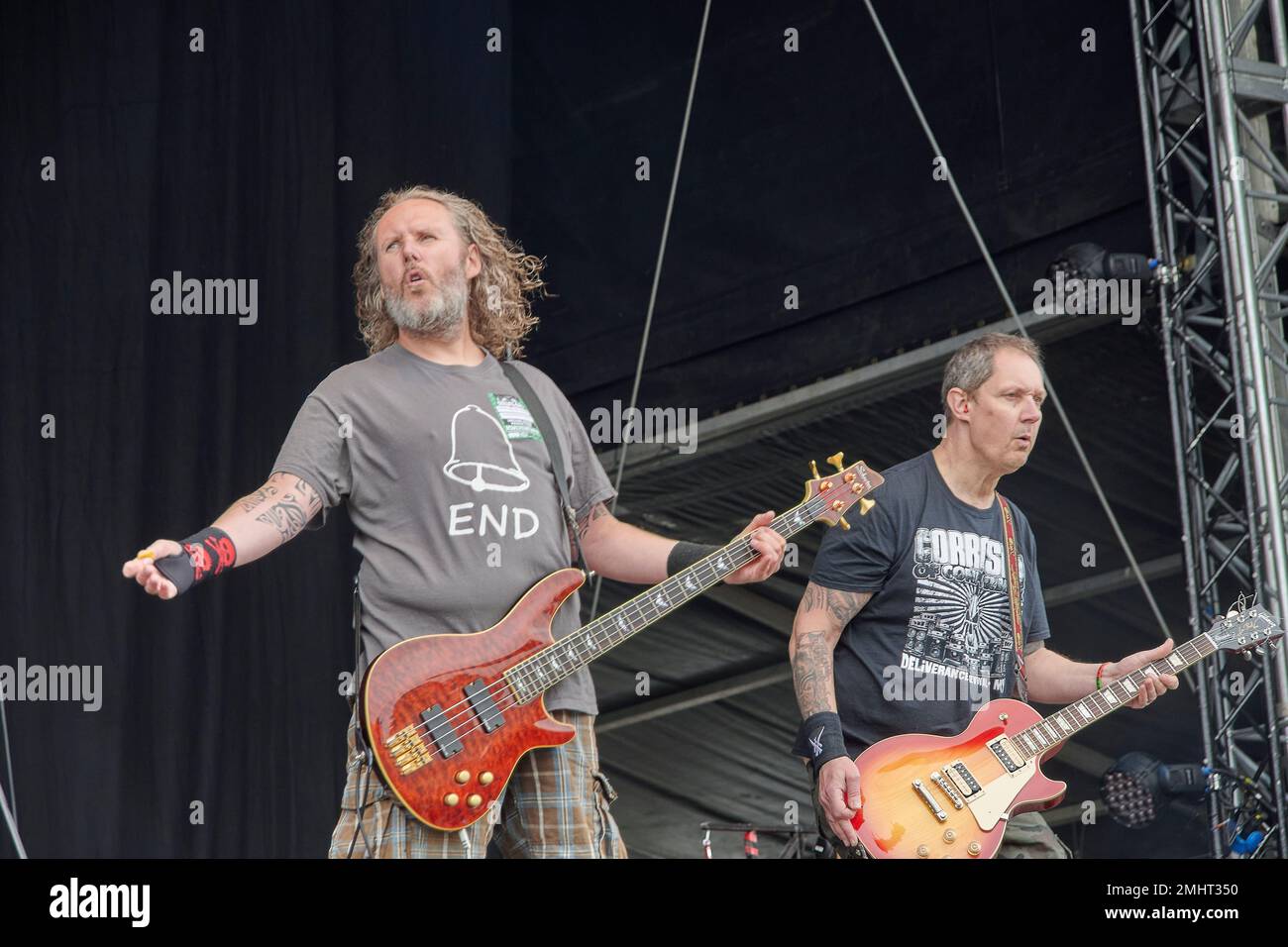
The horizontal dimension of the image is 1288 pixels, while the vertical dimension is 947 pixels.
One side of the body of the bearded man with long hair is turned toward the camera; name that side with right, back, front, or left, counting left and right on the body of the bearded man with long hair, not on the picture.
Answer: front

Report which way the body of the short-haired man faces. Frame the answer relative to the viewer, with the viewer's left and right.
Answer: facing the viewer and to the right of the viewer

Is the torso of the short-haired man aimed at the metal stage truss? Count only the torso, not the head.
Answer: no

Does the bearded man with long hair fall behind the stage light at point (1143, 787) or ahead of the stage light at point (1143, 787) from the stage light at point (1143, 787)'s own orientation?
ahead

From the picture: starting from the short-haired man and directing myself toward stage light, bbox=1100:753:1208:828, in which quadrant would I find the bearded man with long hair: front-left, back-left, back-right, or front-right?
back-left

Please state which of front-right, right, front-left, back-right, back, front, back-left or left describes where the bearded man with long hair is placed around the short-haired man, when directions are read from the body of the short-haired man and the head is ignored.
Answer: right

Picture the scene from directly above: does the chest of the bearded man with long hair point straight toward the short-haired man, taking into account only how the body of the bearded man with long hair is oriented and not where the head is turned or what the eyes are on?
no

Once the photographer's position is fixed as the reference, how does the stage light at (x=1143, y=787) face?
facing the viewer and to the left of the viewer

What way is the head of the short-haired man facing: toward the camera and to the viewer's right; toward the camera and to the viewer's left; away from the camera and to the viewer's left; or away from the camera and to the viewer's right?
toward the camera and to the viewer's right

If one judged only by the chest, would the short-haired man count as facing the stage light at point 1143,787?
no

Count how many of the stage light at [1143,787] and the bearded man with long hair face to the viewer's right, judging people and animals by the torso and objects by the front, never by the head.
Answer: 0
